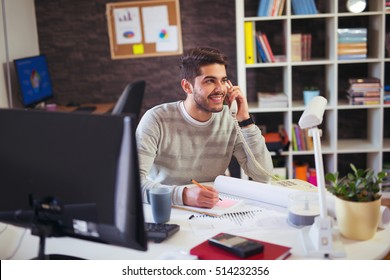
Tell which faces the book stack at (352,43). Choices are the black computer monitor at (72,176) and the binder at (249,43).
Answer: the black computer monitor

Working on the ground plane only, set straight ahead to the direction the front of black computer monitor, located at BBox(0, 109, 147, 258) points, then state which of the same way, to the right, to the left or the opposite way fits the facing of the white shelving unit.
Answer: the opposite way

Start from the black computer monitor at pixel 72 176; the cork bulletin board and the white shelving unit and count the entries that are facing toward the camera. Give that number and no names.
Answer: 2

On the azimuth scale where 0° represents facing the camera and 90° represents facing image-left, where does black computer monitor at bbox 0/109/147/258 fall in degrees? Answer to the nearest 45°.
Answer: approximately 225°

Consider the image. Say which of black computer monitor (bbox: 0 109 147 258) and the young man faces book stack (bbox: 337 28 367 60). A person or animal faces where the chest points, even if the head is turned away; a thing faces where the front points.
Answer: the black computer monitor

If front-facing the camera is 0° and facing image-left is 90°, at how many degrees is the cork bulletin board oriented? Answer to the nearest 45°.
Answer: approximately 0°

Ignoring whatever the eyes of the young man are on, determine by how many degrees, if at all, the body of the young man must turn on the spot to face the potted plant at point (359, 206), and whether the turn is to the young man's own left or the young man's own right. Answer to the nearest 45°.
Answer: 0° — they already face it
